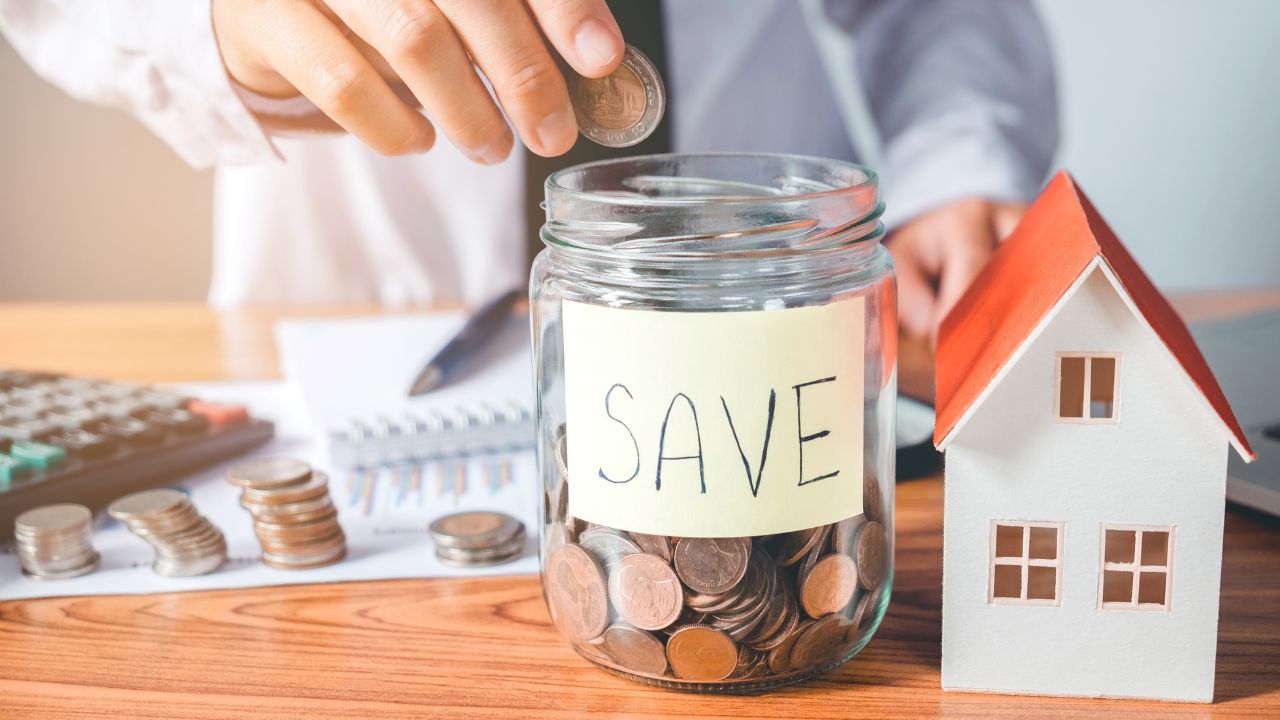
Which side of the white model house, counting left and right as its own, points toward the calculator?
right

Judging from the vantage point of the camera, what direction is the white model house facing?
facing the viewer

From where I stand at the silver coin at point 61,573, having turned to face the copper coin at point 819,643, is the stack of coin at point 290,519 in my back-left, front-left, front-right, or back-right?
front-left
